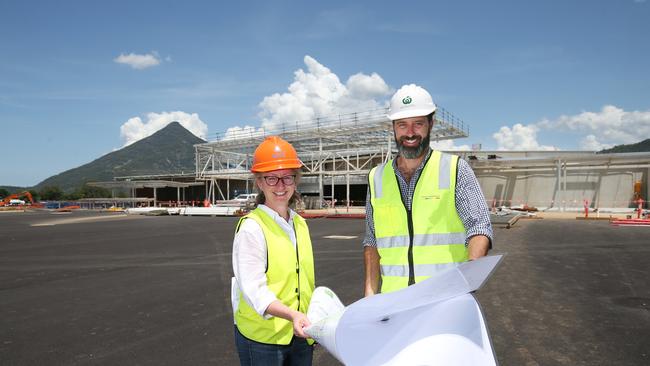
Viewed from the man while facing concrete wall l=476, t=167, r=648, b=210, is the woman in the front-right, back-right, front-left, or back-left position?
back-left

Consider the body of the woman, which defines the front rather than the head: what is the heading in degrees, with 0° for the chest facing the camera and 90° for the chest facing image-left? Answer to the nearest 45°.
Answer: approximately 315°

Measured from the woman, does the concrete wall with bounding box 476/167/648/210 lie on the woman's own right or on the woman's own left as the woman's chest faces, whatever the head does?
on the woman's own left

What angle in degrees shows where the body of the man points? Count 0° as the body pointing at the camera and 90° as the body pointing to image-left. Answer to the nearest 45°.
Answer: approximately 0°

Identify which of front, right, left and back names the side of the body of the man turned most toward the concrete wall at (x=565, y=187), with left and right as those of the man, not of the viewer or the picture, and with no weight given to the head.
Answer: back

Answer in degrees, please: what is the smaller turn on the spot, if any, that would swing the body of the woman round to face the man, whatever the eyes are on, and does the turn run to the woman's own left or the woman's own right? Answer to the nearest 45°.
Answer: approximately 45° to the woman's own left

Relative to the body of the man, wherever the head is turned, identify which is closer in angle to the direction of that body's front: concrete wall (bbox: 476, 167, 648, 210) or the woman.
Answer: the woman

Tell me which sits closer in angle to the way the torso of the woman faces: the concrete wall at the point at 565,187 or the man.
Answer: the man

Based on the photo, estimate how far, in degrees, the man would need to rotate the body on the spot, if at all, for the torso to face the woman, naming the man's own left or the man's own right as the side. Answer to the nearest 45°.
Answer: approximately 45° to the man's own right
